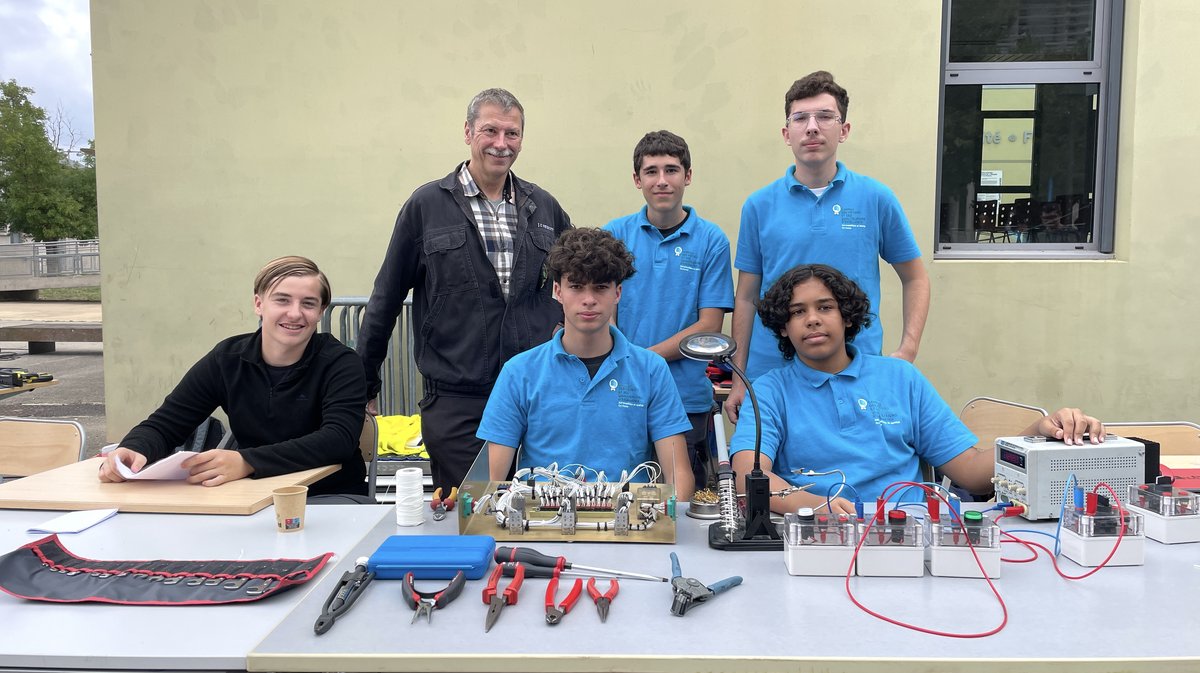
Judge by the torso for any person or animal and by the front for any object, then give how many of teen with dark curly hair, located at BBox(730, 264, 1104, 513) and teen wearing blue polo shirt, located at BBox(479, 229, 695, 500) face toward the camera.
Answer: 2

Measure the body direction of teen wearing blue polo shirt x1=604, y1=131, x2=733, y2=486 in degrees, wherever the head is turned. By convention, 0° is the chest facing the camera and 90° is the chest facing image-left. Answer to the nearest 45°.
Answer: approximately 0°

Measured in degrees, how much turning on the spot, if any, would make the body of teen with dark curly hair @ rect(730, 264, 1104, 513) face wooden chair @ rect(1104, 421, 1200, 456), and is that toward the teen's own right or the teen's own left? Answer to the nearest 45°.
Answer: approximately 135° to the teen's own left

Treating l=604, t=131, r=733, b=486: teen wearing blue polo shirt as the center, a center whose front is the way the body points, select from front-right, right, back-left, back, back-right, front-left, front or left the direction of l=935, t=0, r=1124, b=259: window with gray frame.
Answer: back-left

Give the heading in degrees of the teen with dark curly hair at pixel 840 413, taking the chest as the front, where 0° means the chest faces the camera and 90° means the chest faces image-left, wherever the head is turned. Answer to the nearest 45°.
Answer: approximately 0°
